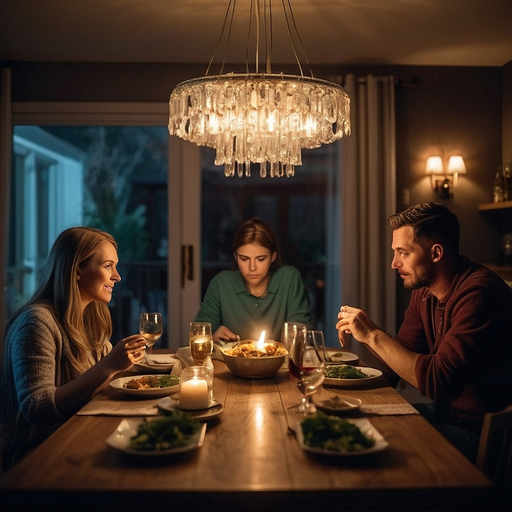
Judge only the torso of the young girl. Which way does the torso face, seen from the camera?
toward the camera

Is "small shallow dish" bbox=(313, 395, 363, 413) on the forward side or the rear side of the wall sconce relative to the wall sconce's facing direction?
on the forward side

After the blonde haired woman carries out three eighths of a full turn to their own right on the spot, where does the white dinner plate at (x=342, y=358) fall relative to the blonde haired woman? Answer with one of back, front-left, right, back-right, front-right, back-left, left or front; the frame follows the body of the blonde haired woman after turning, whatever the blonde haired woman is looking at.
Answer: back-left

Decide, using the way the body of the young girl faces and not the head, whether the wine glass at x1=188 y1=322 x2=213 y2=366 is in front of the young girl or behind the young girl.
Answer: in front

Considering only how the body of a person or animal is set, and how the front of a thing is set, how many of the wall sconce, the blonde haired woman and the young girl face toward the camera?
2

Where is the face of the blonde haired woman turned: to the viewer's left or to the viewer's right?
to the viewer's right

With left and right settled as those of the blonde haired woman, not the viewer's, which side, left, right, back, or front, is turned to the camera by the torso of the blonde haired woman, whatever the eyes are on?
right

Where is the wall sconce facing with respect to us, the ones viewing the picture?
facing the viewer

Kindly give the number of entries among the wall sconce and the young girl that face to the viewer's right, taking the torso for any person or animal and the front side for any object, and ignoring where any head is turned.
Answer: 0

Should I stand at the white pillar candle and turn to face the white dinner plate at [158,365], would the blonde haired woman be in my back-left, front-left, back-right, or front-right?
front-left

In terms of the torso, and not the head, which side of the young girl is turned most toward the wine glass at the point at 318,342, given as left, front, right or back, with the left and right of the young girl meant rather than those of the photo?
front

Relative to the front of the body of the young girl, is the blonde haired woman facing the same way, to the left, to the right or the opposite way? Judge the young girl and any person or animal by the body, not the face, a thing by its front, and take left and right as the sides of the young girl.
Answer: to the left

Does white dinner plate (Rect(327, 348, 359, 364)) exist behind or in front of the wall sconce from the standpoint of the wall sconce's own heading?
in front

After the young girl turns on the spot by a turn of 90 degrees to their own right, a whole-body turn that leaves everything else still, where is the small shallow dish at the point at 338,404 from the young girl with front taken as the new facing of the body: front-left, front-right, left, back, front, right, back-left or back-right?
left

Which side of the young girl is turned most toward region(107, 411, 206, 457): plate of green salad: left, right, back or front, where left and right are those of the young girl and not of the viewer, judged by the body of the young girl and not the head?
front
